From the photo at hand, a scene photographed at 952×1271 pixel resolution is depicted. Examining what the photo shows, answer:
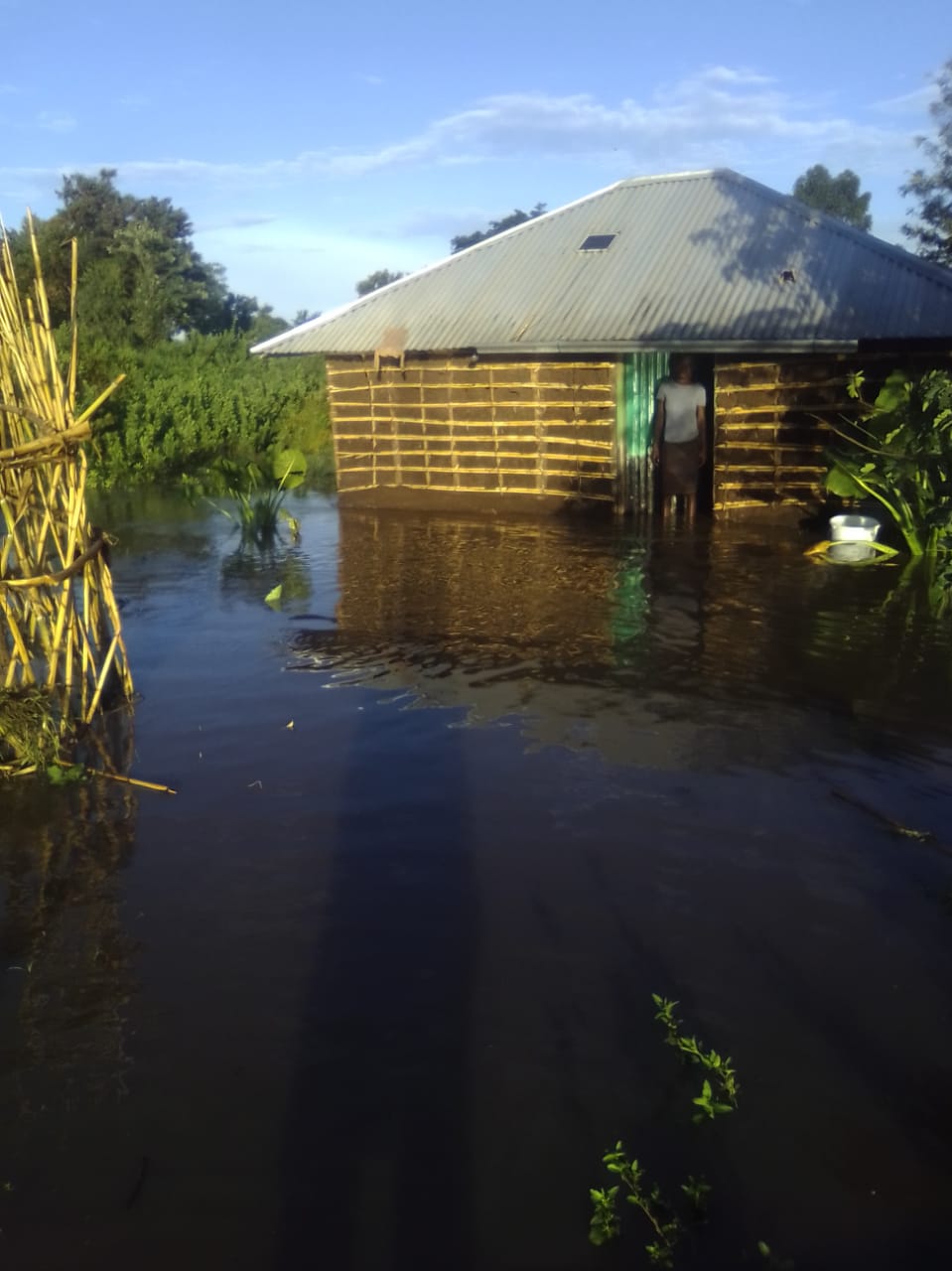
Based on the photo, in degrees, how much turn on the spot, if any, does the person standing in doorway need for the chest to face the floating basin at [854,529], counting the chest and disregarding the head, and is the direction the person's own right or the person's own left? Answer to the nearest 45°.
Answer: approximately 45° to the person's own left

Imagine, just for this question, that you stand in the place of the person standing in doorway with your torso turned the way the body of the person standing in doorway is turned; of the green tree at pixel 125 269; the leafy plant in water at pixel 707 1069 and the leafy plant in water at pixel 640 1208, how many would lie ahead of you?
2

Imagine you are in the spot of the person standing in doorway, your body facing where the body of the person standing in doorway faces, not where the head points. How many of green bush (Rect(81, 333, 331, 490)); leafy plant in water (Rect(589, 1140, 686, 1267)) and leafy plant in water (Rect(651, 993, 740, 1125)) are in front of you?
2

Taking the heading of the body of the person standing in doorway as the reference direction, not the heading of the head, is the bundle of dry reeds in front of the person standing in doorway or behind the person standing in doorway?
in front

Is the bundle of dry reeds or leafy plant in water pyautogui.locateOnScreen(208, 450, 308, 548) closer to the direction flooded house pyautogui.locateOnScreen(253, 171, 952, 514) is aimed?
the bundle of dry reeds

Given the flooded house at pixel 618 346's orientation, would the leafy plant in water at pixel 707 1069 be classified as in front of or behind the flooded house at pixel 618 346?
in front

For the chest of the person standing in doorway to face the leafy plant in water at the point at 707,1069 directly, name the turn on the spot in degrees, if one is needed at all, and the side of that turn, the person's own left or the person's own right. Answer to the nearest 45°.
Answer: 0° — they already face it

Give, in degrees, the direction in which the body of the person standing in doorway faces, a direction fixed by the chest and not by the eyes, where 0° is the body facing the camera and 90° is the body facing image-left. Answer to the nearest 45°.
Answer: approximately 0°

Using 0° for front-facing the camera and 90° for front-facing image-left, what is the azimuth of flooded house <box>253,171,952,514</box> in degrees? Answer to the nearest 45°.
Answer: approximately 0°

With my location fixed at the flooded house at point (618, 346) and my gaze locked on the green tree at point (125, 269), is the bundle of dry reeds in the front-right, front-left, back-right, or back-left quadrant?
back-left

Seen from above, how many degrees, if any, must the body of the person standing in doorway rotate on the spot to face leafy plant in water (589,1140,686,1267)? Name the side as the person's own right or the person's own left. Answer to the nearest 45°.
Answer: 0° — they already face it
